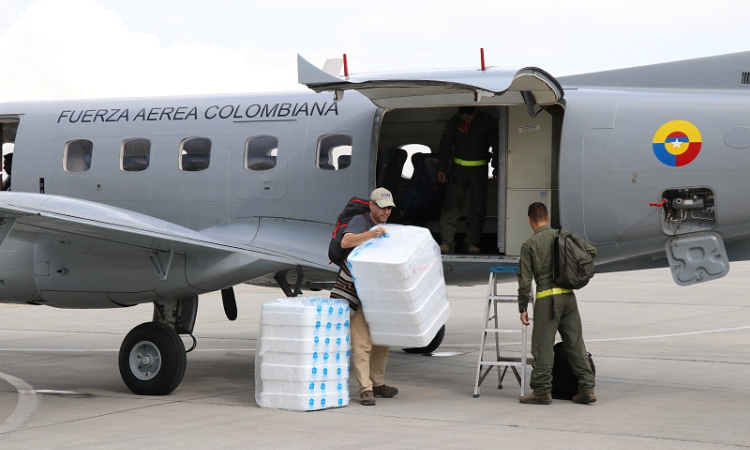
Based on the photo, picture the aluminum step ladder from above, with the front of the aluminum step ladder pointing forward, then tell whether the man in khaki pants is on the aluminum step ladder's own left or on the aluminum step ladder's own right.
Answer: on the aluminum step ladder's own right

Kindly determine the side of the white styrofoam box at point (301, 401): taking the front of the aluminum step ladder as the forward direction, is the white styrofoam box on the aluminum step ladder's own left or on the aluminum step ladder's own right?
on the aluminum step ladder's own right

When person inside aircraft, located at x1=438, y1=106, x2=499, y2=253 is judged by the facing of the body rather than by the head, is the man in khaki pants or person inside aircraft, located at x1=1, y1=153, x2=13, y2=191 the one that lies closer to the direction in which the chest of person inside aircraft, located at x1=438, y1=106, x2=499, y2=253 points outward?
the man in khaki pants

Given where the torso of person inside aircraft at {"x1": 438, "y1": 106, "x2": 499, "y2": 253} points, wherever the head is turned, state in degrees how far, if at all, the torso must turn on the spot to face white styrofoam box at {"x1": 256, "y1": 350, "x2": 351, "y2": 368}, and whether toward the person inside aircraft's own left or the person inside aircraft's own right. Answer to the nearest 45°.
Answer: approximately 45° to the person inside aircraft's own right

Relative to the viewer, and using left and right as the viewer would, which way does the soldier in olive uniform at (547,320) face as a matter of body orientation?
facing away from the viewer and to the left of the viewer

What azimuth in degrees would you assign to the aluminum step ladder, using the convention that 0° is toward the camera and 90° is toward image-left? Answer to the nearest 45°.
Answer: approximately 0°

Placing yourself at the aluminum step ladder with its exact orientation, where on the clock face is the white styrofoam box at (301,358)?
The white styrofoam box is roughly at 2 o'clock from the aluminum step ladder.

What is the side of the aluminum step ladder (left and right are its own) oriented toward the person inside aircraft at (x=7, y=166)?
right

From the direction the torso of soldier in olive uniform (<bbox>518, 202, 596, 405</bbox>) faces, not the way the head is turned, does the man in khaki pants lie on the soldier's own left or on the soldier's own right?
on the soldier's own left
